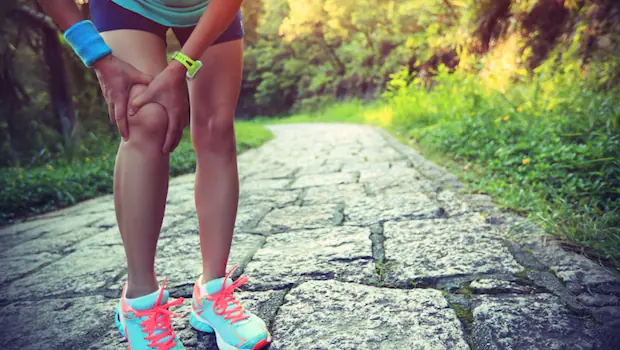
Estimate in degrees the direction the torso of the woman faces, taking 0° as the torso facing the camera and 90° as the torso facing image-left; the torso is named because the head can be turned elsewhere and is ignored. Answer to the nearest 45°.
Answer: approximately 0°

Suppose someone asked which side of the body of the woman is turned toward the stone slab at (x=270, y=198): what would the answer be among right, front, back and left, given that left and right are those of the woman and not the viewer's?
back

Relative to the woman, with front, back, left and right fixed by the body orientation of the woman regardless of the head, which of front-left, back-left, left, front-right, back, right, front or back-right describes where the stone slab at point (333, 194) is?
back-left

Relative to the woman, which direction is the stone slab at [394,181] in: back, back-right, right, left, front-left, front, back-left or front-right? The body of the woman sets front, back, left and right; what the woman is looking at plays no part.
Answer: back-left

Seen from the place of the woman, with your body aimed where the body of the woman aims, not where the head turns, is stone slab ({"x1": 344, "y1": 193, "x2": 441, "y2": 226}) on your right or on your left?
on your left

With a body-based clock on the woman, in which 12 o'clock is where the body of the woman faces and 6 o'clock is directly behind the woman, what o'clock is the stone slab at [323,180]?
The stone slab is roughly at 7 o'clock from the woman.
